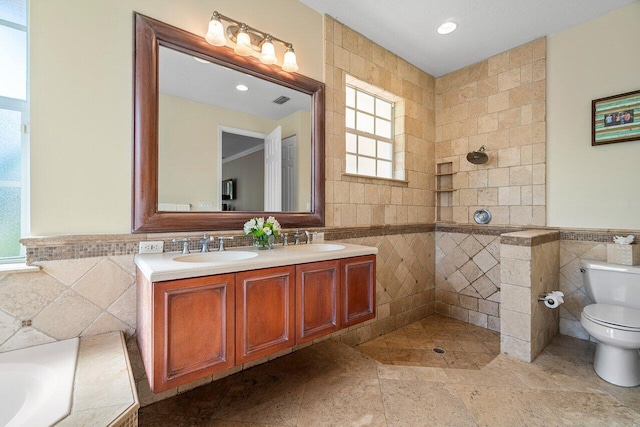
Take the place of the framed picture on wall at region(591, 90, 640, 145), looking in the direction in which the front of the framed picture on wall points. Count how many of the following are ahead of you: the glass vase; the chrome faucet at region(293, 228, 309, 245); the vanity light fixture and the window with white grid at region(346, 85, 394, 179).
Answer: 4

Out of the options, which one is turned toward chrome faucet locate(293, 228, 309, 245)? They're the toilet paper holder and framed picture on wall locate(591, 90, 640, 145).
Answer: the framed picture on wall

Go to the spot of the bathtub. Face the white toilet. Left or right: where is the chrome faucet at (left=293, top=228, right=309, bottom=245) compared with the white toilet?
left

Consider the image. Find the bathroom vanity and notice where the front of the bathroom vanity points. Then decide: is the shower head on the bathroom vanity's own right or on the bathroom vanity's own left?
on the bathroom vanity's own left

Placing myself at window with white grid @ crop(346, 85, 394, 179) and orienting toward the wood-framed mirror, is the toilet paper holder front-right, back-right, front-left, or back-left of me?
back-left

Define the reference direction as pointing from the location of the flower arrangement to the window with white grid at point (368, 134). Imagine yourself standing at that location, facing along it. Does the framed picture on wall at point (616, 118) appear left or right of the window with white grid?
right

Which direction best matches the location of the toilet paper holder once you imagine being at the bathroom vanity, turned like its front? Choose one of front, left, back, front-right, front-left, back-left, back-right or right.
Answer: front-left

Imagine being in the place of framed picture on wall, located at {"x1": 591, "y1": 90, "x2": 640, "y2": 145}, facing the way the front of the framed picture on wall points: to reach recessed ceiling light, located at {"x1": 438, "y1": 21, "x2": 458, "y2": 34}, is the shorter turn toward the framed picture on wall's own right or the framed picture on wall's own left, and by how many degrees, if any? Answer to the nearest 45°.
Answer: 0° — it already faces it

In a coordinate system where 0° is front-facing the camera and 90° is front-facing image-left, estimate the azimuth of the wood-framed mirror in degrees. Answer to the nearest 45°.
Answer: approximately 315°
